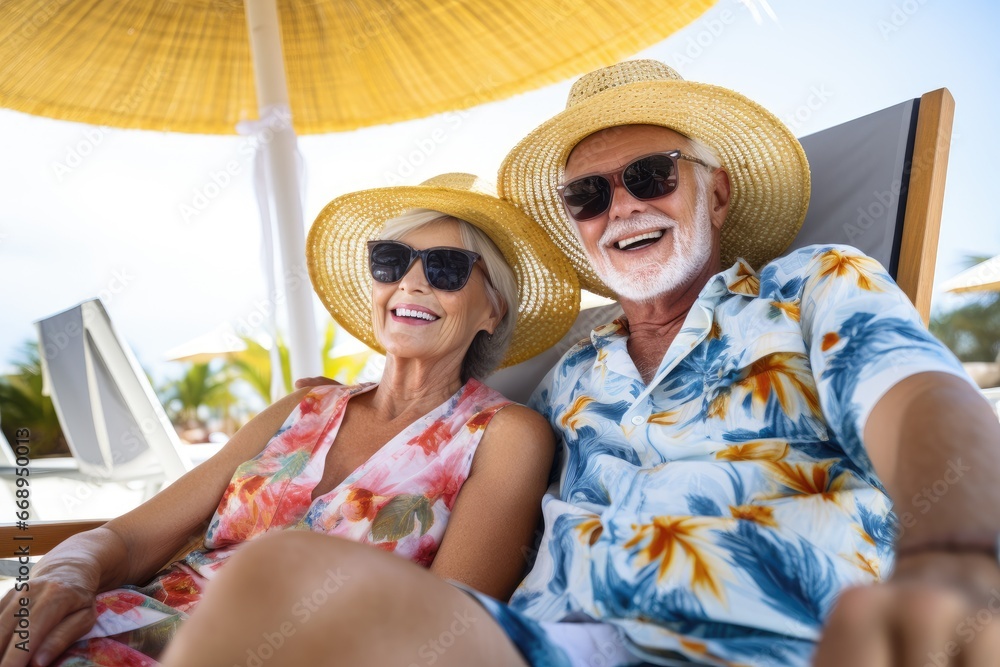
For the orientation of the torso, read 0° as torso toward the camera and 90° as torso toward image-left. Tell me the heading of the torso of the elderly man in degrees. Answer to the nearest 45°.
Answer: approximately 45°

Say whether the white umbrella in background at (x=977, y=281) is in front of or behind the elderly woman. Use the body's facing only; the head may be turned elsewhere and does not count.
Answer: behind

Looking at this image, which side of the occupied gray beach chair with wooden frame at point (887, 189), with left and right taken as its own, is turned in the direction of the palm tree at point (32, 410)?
right

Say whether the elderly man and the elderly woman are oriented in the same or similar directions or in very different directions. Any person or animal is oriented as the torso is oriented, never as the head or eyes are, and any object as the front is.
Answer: same or similar directions

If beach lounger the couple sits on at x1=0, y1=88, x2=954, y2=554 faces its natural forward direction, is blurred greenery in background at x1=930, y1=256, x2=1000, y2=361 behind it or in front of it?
behind

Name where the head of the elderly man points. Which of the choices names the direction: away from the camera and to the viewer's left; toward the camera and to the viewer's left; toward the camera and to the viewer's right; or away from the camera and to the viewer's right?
toward the camera and to the viewer's left

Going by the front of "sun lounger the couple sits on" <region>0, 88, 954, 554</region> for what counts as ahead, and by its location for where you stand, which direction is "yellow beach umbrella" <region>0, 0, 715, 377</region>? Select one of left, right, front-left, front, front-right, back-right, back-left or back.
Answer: right

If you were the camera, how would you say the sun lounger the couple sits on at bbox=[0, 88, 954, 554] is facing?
facing the viewer and to the left of the viewer

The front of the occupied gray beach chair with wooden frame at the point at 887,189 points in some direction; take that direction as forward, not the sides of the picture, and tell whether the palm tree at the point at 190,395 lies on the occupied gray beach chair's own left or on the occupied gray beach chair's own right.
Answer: on the occupied gray beach chair's own right

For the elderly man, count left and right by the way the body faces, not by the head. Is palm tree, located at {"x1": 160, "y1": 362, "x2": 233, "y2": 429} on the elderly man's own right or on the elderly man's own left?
on the elderly man's own right

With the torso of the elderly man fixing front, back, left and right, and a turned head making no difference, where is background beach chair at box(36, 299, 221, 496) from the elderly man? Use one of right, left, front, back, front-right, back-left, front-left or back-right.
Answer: right

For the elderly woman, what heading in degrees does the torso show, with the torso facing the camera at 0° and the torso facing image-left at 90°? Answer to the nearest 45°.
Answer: approximately 45°
